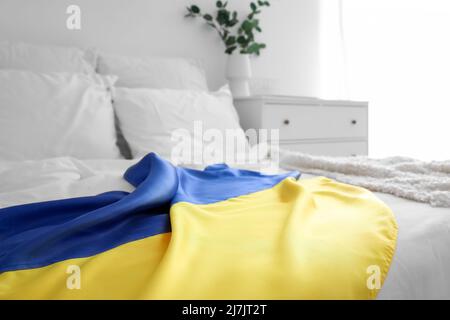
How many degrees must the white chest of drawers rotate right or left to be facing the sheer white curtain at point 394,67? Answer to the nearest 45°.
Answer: approximately 90° to its left

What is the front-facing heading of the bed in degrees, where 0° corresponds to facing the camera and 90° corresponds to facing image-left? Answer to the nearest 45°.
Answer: approximately 315°

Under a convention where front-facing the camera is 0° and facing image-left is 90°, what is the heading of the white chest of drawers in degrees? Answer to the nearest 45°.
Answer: approximately 315°

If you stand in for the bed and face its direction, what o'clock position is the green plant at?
The green plant is roughly at 8 o'clock from the bed.
